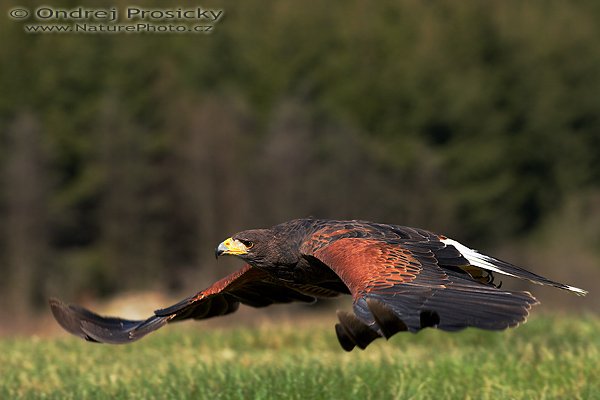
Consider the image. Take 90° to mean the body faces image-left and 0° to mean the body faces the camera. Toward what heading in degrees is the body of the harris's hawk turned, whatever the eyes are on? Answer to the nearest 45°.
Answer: approximately 45°
